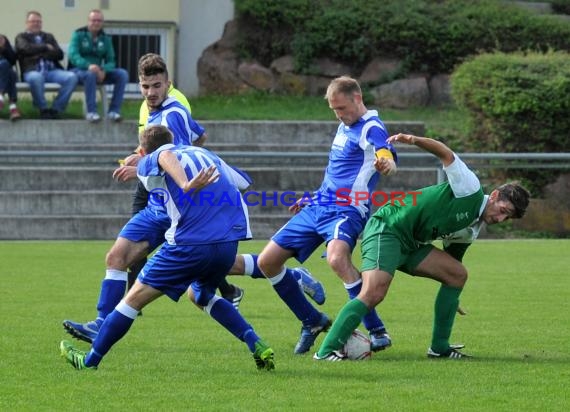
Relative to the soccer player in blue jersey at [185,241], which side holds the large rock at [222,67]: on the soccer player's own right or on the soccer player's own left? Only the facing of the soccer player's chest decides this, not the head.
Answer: on the soccer player's own right

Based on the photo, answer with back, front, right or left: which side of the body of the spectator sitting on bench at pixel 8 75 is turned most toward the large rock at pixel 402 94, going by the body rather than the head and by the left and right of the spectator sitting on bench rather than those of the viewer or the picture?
left

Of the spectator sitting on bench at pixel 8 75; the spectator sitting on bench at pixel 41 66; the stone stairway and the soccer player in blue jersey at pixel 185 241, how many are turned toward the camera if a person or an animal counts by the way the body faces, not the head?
3

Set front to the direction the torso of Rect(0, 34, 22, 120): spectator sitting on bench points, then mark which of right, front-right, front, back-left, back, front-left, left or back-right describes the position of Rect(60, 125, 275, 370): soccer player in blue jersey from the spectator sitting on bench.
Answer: front

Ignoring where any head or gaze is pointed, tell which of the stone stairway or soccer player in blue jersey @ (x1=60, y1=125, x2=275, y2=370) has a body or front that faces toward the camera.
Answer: the stone stairway

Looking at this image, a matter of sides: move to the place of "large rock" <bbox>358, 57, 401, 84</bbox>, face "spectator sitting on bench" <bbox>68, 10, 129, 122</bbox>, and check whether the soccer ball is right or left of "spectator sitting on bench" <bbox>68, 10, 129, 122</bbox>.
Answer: left

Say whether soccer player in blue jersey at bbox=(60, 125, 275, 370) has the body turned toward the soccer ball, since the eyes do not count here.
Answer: no

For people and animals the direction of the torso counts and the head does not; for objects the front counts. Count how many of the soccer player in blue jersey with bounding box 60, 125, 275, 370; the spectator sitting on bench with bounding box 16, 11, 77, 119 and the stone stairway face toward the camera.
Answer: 2

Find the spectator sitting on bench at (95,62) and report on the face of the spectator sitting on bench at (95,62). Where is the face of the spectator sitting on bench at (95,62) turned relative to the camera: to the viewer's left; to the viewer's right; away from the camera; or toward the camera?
toward the camera

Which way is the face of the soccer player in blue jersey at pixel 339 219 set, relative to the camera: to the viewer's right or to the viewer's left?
to the viewer's left

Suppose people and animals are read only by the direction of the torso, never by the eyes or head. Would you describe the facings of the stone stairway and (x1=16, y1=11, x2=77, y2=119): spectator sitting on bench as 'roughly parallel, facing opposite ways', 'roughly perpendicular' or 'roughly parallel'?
roughly parallel

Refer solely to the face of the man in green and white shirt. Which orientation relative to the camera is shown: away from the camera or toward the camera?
toward the camera

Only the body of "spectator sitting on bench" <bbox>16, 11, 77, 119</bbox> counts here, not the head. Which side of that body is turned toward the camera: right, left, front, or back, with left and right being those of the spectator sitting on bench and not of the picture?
front

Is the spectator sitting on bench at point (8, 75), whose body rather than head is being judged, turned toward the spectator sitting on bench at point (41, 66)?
no

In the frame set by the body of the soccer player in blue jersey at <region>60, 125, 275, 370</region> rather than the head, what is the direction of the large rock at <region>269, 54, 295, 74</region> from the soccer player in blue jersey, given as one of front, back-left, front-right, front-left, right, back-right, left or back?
front-right

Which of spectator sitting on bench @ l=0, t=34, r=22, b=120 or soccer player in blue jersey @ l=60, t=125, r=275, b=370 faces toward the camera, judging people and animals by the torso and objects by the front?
the spectator sitting on bench

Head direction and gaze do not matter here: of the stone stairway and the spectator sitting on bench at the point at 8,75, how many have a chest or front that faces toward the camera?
2

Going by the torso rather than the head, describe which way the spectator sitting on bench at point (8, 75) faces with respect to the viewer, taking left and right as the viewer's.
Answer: facing the viewer
